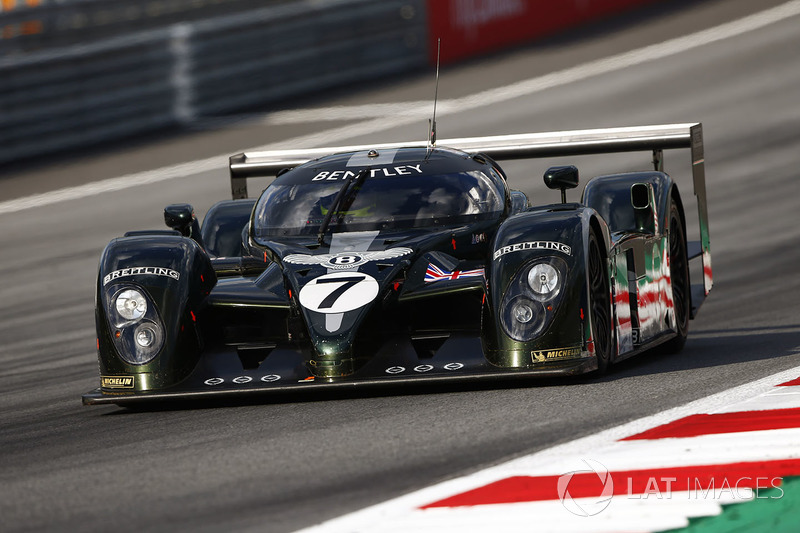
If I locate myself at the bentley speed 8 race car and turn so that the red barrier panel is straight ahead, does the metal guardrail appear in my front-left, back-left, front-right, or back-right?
front-left

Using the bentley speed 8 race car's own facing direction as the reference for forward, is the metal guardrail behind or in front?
behind

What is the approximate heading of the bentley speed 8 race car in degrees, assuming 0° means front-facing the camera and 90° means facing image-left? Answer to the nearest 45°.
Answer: approximately 0°

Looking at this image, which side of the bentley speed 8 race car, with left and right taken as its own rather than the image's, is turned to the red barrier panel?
back

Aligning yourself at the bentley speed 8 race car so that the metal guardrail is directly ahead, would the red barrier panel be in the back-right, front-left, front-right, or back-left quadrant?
front-right
